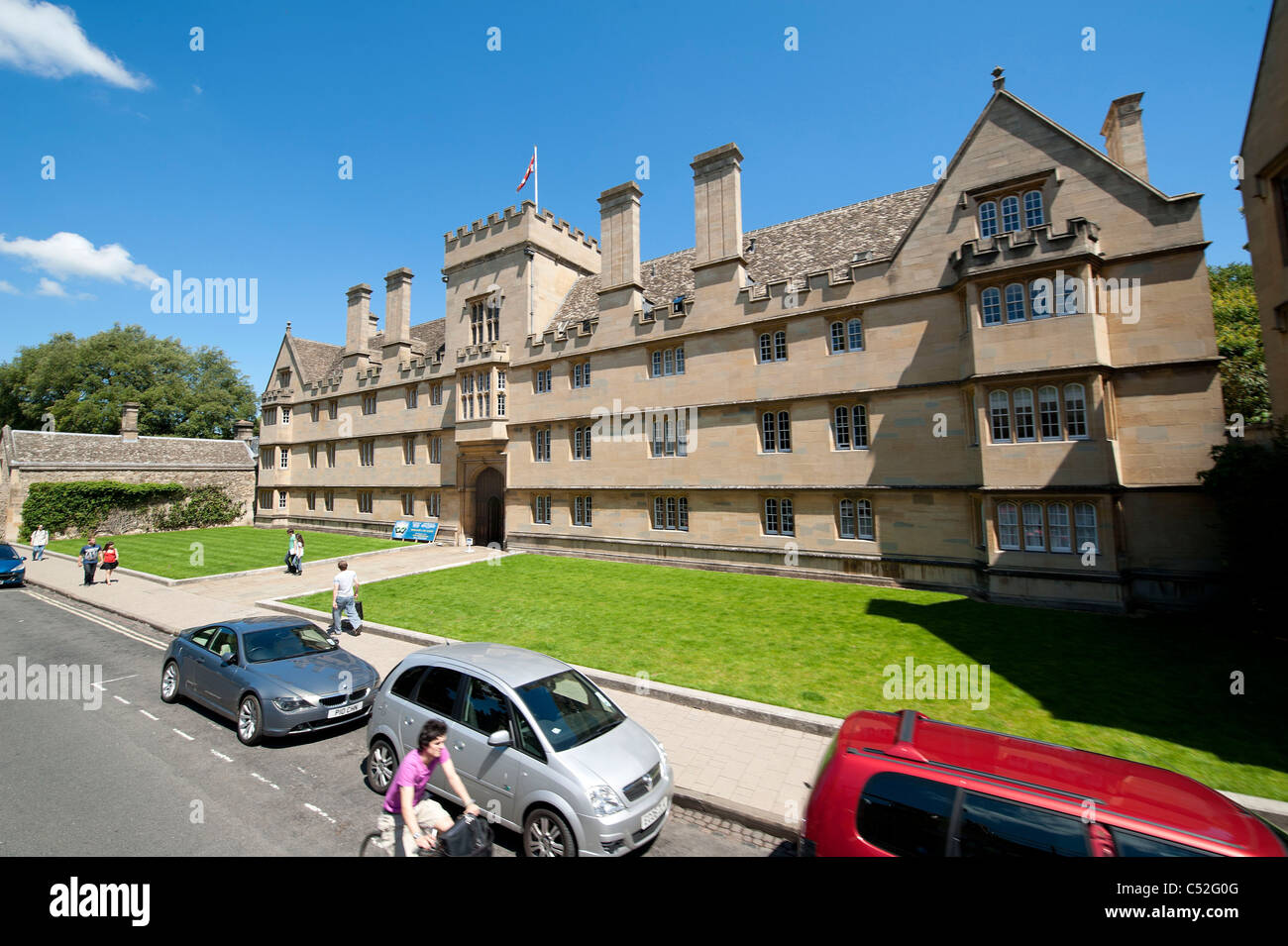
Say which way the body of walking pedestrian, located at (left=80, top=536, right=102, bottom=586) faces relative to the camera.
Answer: toward the camera

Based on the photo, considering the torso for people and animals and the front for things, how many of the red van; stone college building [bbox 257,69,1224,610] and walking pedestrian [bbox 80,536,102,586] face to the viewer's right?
1

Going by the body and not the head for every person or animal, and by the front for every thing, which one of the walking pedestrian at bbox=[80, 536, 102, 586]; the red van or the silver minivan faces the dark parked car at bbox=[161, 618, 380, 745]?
the walking pedestrian

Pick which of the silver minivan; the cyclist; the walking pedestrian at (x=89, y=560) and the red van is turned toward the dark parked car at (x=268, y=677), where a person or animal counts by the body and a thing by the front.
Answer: the walking pedestrian

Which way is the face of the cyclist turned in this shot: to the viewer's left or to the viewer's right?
to the viewer's right

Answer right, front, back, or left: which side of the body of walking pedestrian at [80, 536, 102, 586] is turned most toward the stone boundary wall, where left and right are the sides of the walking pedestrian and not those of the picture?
back

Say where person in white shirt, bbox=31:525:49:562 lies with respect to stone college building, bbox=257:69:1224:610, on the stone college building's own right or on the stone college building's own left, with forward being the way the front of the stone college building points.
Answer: on the stone college building's own right

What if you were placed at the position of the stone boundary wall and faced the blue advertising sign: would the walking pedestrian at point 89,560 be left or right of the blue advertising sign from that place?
right

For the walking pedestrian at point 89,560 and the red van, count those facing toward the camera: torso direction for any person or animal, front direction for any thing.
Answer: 1

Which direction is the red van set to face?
to the viewer's right

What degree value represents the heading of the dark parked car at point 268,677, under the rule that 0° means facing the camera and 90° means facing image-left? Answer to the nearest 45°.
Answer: approximately 315°

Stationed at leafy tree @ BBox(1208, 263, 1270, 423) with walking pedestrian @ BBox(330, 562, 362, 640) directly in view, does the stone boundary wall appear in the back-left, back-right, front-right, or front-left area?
front-right

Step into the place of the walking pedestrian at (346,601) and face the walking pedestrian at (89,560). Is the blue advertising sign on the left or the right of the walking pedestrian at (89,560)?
right

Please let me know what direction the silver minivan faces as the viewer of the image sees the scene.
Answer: facing the viewer and to the right of the viewer
